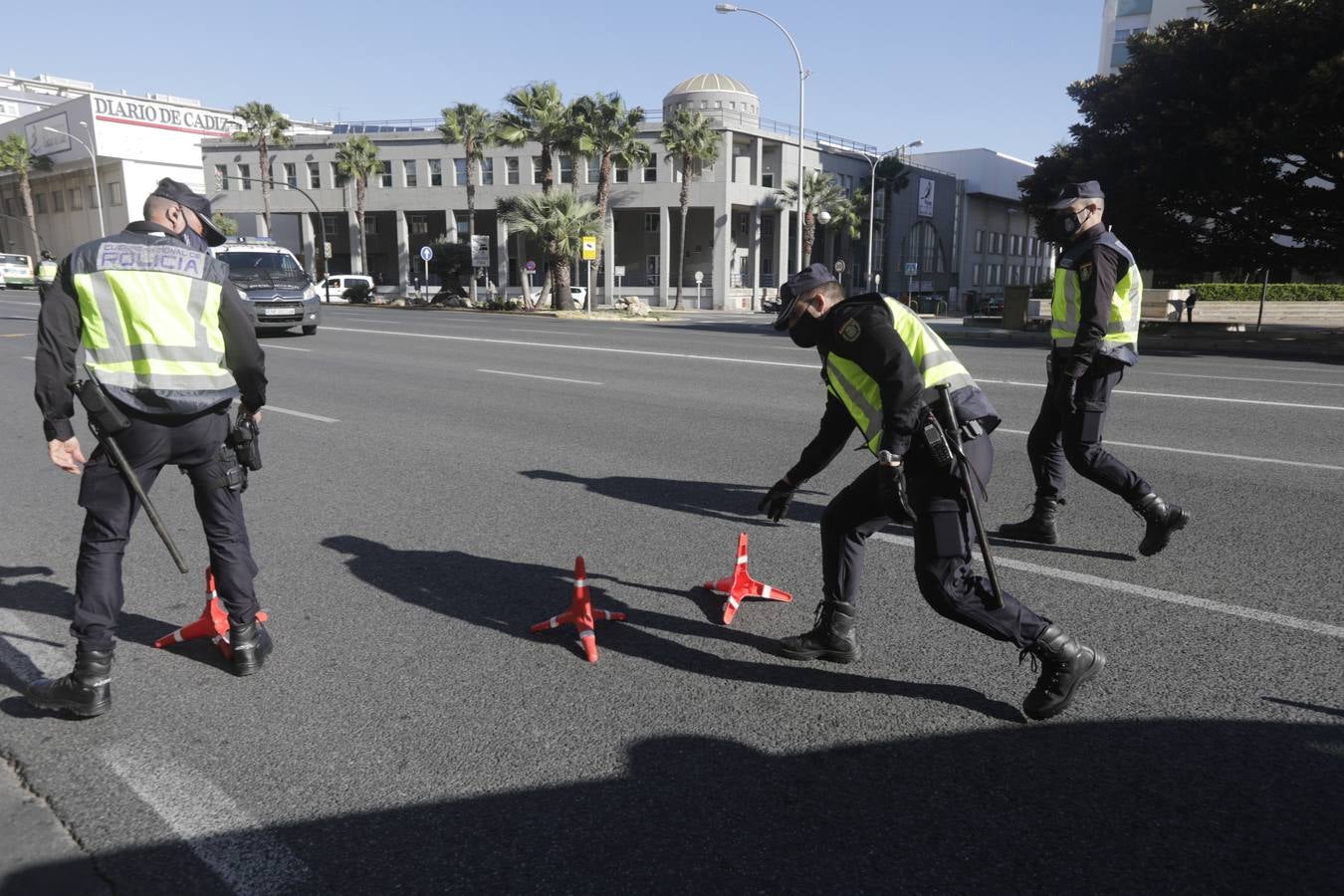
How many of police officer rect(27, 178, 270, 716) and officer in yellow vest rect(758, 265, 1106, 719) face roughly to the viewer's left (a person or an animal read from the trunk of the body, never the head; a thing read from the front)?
1

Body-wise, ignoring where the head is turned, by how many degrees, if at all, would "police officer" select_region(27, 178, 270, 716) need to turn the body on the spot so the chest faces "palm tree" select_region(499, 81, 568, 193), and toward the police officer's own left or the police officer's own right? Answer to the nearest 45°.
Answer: approximately 45° to the police officer's own right

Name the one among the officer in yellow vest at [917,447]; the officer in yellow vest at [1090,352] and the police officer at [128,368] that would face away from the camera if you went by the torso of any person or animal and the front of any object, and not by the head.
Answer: the police officer

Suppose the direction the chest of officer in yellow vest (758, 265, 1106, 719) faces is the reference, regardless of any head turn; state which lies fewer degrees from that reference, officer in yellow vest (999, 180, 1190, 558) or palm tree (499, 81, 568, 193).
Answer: the palm tree

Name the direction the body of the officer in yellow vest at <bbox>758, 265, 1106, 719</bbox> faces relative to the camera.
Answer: to the viewer's left

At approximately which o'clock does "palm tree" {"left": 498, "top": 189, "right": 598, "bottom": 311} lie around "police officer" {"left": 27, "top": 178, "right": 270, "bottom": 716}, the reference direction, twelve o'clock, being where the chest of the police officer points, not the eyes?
The palm tree is roughly at 1 o'clock from the police officer.

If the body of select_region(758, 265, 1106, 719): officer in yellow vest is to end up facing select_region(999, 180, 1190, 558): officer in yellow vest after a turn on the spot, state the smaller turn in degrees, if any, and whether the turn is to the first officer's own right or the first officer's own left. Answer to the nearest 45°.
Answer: approximately 90° to the first officer's own right

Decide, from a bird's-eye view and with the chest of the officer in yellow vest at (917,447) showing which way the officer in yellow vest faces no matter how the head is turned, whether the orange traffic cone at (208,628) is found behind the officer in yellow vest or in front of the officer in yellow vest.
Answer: in front

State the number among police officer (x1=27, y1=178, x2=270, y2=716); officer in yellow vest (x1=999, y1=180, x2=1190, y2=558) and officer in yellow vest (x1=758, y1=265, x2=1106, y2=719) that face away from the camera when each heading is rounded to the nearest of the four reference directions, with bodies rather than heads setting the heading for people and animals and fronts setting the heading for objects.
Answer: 1

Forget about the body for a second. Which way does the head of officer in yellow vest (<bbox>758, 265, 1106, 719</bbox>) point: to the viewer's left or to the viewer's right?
to the viewer's left

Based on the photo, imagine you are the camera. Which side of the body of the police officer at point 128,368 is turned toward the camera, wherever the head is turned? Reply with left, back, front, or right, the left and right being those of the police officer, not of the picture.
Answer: back

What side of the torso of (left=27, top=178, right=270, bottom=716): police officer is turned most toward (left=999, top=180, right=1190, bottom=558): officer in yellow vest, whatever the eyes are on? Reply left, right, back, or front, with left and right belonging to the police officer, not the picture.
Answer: right

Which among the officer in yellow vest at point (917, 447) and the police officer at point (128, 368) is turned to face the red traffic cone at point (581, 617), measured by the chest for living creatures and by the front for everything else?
the officer in yellow vest

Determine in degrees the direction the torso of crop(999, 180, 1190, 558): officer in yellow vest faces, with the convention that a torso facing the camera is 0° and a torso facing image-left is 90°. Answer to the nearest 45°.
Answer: approximately 90°
